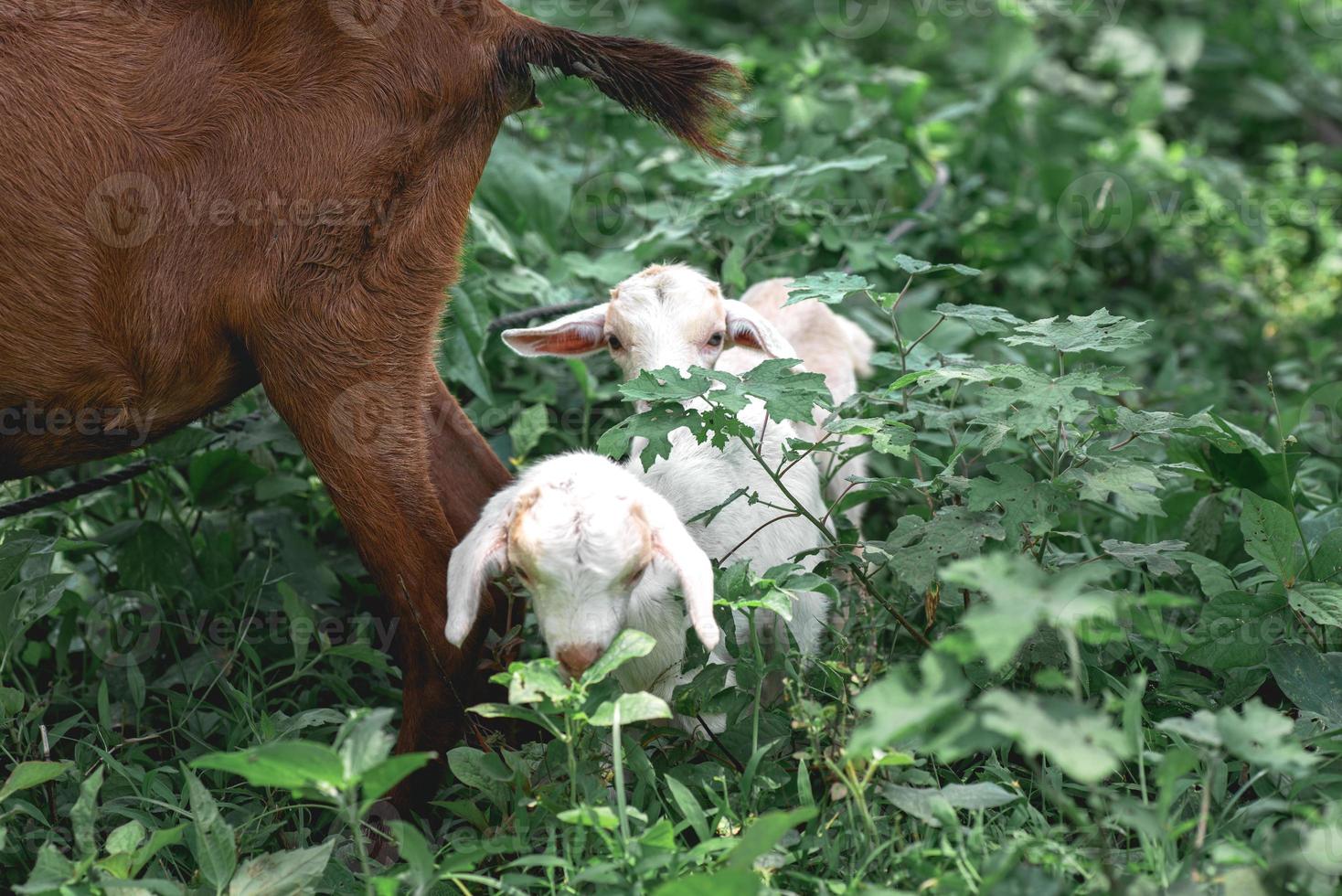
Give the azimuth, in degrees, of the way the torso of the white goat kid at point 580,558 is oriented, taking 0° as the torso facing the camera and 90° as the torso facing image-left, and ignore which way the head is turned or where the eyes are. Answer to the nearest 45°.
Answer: approximately 0°

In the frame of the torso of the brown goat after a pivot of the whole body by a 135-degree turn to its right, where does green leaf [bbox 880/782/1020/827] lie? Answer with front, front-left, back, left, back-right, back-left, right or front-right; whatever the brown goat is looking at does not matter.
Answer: right

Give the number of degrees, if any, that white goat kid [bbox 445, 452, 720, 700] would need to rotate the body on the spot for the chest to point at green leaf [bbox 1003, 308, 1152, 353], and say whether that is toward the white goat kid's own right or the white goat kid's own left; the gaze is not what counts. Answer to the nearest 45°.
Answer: approximately 90° to the white goat kid's own left

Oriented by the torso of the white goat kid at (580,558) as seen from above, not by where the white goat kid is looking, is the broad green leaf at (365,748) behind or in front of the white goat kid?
in front

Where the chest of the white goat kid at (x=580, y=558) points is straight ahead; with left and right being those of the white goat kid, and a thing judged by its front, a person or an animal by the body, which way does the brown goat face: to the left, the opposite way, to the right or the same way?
to the right

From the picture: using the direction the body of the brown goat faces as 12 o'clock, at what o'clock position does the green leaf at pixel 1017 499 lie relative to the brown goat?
The green leaf is roughly at 7 o'clock from the brown goat.

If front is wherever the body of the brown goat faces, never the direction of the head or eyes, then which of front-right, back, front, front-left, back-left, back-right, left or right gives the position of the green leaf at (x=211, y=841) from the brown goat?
left

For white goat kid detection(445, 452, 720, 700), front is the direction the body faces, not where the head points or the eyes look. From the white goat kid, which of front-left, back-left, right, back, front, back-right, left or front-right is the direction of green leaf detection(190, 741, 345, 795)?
front-right

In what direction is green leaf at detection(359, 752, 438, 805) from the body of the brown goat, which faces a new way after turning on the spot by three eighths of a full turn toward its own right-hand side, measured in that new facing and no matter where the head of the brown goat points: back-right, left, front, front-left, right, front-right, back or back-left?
back-right

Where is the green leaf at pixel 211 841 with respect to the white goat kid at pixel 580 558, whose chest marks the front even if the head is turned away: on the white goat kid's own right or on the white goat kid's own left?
on the white goat kid's own right

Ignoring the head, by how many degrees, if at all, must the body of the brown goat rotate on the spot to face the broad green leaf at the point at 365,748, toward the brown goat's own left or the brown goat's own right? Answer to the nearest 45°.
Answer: approximately 90° to the brown goat's own left

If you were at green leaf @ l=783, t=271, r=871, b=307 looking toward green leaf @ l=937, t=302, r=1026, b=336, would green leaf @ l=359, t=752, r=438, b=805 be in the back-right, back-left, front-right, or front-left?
back-right

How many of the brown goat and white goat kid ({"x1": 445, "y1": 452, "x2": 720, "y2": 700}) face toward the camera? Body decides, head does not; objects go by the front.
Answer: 1

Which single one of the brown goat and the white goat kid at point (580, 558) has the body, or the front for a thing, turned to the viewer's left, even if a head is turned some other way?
the brown goat

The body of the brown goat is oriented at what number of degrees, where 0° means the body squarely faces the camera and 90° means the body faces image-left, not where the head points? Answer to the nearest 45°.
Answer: approximately 90°
